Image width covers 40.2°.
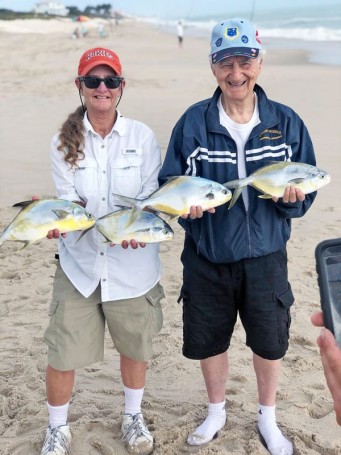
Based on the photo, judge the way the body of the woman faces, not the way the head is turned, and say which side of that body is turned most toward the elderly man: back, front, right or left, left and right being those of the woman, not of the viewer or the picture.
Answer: left

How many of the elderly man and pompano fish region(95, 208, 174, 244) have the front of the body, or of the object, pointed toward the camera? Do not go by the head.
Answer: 1

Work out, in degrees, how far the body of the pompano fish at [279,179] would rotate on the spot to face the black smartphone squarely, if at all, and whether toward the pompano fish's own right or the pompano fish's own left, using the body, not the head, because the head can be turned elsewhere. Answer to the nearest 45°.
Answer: approximately 90° to the pompano fish's own right

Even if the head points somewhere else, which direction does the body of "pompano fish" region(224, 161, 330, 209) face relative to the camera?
to the viewer's right

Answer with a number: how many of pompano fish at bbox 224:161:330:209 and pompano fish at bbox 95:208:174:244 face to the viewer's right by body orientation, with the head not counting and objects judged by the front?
2

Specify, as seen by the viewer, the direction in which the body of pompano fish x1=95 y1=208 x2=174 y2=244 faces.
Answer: to the viewer's right

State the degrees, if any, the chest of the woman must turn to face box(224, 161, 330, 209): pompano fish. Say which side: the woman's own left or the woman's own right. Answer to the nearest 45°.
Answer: approximately 90° to the woman's own left

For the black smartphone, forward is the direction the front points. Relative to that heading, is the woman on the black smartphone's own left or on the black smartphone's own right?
on the black smartphone's own right

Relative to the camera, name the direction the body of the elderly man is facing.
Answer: toward the camera

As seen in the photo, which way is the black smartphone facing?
toward the camera

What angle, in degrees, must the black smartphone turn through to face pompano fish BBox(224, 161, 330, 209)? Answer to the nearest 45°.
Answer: approximately 180°
